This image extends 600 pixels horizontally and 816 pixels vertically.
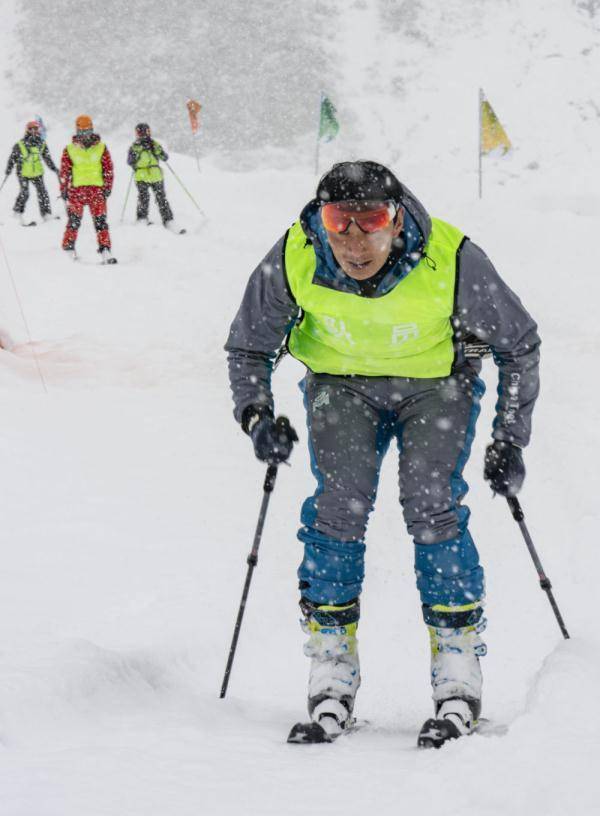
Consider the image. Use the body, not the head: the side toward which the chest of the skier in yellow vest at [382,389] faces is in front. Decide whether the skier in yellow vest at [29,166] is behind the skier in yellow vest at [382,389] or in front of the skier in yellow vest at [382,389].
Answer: behind

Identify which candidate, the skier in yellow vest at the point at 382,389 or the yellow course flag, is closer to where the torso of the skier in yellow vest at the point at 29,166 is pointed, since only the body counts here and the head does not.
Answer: the skier in yellow vest

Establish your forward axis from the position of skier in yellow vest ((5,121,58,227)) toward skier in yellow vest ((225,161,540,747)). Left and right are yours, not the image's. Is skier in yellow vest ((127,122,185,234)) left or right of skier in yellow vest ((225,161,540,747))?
left

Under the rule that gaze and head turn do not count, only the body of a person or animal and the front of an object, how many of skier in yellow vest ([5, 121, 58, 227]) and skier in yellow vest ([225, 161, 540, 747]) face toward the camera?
2

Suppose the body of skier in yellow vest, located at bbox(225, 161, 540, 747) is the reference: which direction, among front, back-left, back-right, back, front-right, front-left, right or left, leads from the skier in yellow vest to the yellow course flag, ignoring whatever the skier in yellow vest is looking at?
back

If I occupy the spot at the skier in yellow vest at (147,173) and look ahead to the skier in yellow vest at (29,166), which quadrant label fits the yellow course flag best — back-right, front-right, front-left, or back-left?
back-right

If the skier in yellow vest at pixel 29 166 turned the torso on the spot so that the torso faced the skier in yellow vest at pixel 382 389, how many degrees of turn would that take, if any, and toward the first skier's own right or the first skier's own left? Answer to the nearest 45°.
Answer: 0° — they already face them

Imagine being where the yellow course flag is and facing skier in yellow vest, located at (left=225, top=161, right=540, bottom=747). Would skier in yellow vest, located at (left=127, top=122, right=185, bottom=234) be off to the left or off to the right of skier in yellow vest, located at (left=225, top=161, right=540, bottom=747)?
right

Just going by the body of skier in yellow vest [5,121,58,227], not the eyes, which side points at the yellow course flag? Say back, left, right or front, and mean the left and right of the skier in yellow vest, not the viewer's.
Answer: left

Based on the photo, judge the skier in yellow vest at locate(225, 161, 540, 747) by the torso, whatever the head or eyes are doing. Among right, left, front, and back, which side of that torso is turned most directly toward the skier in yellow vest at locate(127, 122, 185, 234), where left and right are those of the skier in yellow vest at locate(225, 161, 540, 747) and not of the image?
back
